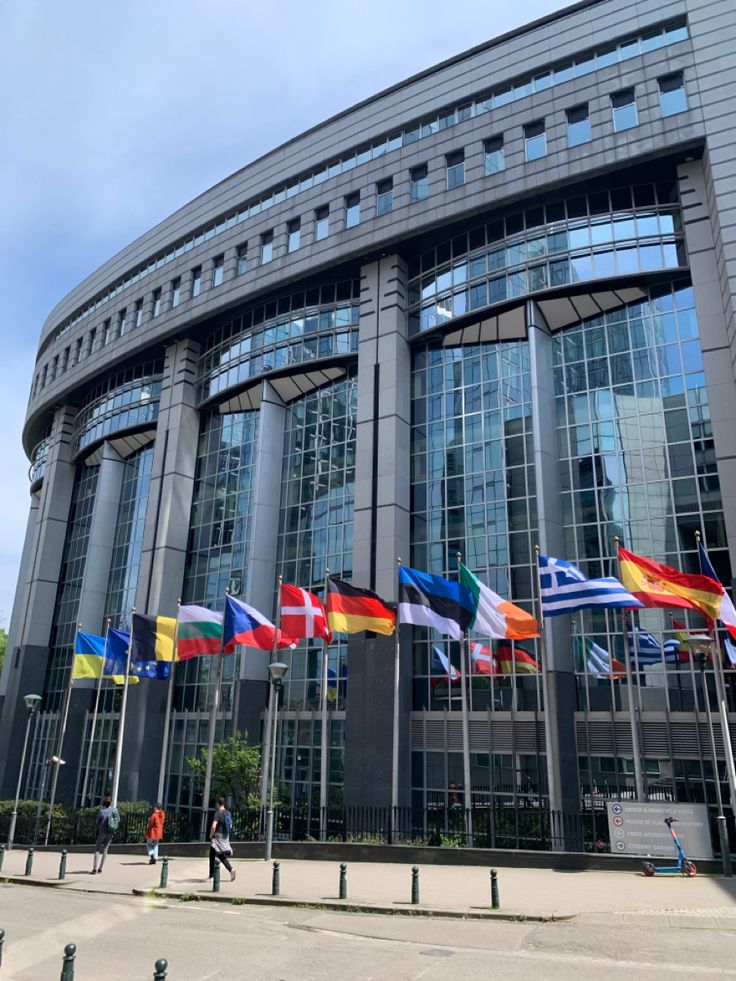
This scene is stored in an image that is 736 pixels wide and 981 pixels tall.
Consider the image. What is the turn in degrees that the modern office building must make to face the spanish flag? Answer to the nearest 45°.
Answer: approximately 45° to its left

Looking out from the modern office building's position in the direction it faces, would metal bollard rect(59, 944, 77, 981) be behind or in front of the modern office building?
in front

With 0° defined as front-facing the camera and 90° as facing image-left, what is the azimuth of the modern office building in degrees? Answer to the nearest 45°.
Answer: approximately 45°
